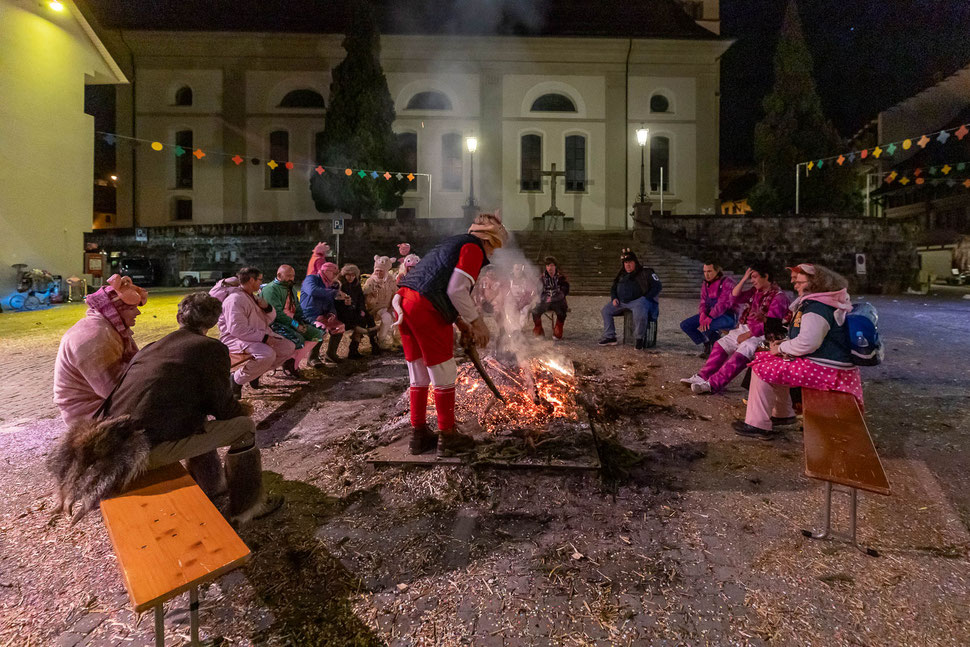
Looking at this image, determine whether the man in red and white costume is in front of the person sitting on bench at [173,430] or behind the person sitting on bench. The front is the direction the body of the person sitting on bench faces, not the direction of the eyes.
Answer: in front

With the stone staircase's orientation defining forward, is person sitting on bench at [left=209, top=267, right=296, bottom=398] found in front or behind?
in front

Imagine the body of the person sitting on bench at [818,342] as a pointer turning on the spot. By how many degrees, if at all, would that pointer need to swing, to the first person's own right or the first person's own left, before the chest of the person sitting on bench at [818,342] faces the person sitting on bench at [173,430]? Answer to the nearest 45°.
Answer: approximately 45° to the first person's own left

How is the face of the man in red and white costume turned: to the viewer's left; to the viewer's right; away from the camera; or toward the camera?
to the viewer's right

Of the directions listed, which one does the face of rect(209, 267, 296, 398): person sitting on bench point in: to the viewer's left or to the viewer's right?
to the viewer's right

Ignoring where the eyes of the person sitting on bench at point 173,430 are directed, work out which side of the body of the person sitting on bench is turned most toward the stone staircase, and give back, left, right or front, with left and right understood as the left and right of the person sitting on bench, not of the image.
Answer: front

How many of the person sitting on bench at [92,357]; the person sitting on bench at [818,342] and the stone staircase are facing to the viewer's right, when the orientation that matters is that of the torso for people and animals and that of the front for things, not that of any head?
1

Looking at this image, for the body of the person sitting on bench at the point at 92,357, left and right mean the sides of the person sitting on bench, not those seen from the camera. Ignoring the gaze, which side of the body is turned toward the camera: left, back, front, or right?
right

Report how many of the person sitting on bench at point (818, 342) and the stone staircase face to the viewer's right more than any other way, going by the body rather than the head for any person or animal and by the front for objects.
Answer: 0

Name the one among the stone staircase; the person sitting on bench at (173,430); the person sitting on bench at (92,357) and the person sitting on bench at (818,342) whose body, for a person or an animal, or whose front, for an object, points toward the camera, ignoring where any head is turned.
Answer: the stone staircase

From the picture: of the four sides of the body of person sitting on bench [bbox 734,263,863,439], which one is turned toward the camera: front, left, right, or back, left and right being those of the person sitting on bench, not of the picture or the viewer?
left

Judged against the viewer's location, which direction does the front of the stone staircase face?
facing the viewer

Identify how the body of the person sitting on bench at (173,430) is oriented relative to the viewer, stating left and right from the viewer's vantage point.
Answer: facing away from the viewer and to the right of the viewer
